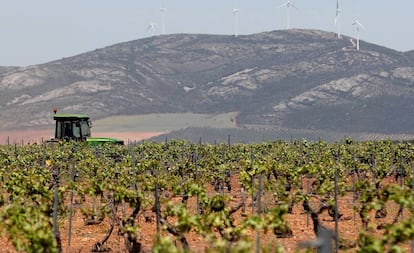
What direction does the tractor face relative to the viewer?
to the viewer's right
